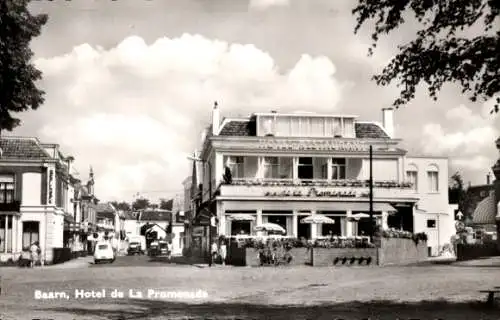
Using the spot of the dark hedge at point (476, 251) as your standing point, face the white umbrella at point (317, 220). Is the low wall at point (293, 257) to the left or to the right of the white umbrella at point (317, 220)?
left

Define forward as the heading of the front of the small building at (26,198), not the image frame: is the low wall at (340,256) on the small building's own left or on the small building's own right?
on the small building's own left

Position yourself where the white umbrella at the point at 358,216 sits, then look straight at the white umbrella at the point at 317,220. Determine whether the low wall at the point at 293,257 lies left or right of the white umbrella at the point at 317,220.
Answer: left

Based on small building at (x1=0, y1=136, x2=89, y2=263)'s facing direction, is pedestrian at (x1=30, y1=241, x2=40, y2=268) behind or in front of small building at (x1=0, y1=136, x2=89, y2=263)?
in front

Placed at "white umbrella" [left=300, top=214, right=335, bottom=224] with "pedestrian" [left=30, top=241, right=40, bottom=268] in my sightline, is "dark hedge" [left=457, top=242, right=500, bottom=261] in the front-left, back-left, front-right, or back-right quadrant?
back-left
